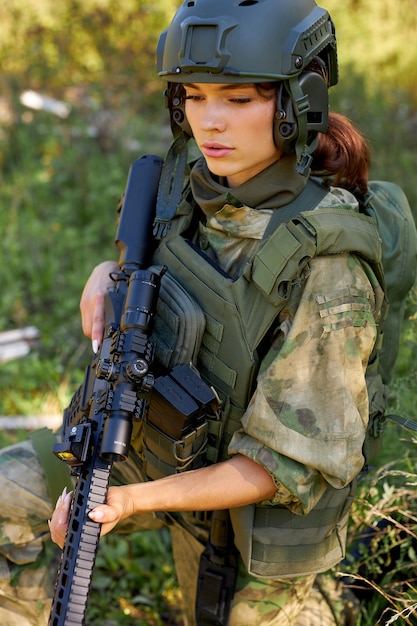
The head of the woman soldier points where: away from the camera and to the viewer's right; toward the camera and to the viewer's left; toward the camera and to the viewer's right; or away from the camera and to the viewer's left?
toward the camera and to the viewer's left

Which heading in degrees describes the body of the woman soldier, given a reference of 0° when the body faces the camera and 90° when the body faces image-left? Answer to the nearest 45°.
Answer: approximately 45°
